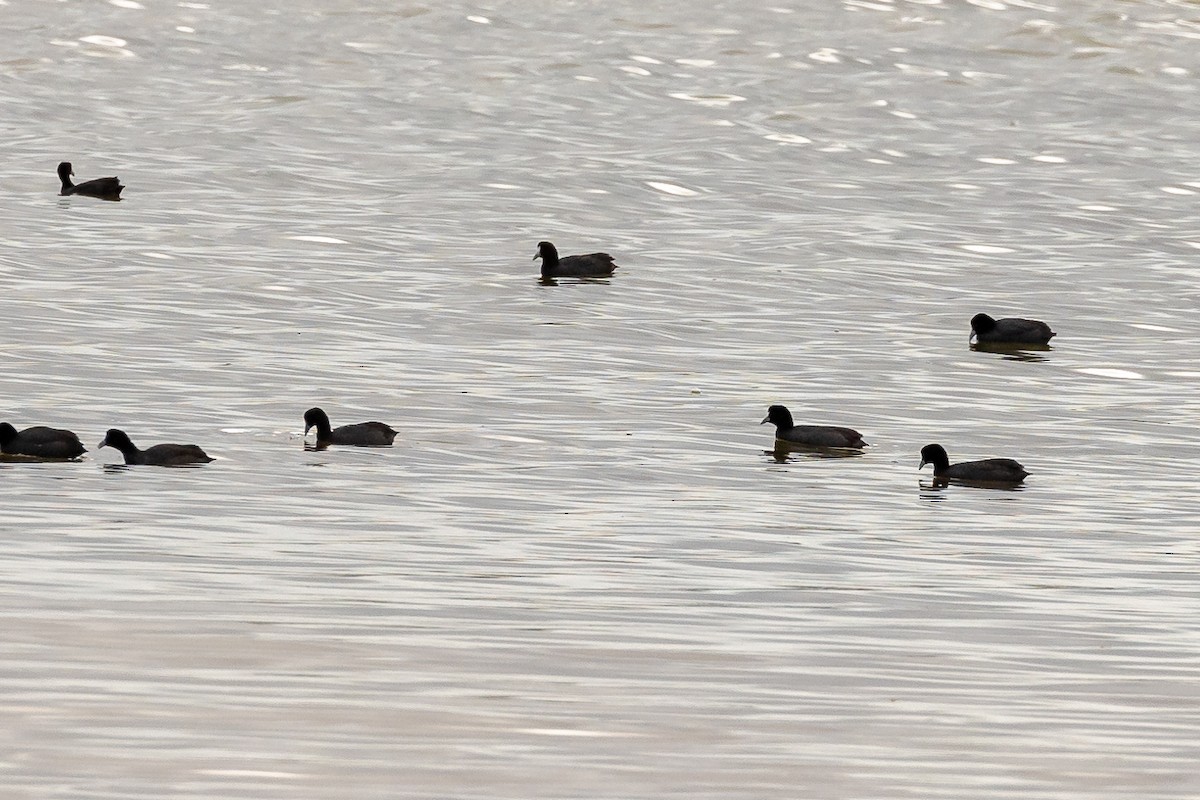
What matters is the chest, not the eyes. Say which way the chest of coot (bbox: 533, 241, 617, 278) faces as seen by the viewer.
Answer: to the viewer's left

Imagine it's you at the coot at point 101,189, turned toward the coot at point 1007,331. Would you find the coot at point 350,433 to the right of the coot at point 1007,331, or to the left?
right

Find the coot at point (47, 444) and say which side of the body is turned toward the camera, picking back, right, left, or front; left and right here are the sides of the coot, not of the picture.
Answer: left

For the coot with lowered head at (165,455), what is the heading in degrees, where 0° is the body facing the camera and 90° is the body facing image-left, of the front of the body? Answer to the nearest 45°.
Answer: approximately 90°

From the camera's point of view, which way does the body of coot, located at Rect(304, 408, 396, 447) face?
to the viewer's left

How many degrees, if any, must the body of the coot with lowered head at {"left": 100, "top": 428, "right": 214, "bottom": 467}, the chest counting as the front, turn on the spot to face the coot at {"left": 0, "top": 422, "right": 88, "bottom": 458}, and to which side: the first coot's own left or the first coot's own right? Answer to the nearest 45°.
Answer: approximately 45° to the first coot's own right

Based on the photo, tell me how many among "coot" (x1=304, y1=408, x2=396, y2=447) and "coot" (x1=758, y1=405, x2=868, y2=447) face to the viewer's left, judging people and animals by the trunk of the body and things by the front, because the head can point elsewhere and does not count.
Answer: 2

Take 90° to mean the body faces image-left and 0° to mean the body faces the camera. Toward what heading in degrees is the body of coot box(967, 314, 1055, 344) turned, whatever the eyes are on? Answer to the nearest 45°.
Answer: approximately 90°

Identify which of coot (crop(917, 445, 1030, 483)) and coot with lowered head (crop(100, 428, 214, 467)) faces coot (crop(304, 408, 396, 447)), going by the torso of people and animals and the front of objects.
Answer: coot (crop(917, 445, 1030, 483))

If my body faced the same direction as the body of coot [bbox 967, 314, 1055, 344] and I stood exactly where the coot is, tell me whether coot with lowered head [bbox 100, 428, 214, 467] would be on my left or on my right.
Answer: on my left

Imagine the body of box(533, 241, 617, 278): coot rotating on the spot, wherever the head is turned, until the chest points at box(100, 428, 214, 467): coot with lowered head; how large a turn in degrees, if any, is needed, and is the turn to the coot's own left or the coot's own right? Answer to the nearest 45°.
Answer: approximately 90° to the coot's own left

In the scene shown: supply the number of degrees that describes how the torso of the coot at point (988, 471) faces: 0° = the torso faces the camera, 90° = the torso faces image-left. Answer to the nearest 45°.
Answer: approximately 90°

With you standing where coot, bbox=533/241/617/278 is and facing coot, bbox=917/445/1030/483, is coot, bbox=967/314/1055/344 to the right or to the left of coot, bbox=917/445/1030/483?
left

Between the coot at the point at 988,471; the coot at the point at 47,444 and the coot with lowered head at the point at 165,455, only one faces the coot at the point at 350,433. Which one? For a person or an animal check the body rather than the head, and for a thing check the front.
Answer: the coot at the point at 988,471

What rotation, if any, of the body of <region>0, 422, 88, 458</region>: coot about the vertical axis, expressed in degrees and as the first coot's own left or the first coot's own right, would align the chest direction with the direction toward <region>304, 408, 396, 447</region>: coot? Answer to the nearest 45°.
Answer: approximately 180°

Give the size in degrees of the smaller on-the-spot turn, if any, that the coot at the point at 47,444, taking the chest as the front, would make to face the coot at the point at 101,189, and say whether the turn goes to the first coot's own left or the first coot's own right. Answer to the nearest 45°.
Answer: approximately 90° to the first coot's own right
